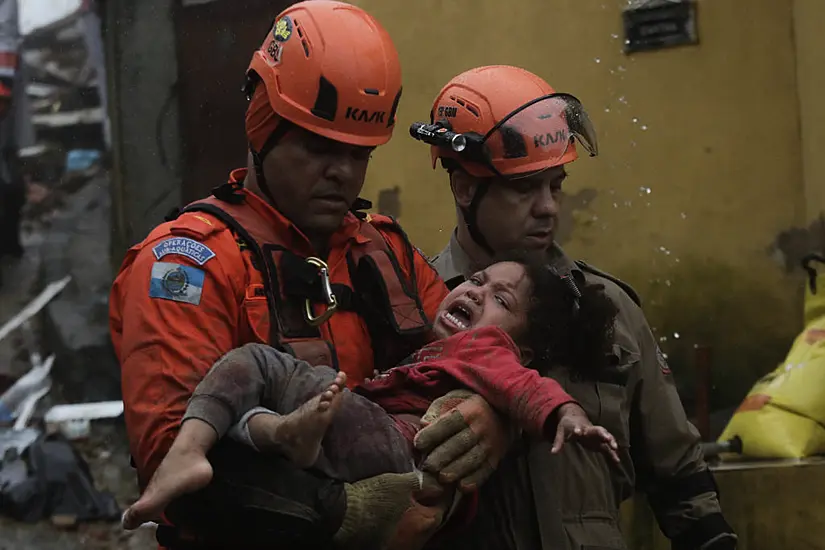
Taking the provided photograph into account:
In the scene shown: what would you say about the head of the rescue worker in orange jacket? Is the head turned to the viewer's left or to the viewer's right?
to the viewer's right

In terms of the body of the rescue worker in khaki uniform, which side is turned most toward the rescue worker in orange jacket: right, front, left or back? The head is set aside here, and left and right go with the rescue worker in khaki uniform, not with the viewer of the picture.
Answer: right

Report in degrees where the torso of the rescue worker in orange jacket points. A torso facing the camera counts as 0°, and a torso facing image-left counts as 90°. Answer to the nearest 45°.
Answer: approximately 315°

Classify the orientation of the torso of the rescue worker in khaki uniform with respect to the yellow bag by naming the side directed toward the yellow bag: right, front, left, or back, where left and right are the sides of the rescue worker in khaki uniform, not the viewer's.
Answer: left

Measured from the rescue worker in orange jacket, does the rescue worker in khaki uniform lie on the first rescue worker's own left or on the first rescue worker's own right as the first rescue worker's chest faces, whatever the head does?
on the first rescue worker's own left

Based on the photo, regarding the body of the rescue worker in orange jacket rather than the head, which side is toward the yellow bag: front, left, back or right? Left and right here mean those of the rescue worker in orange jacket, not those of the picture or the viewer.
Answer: left
